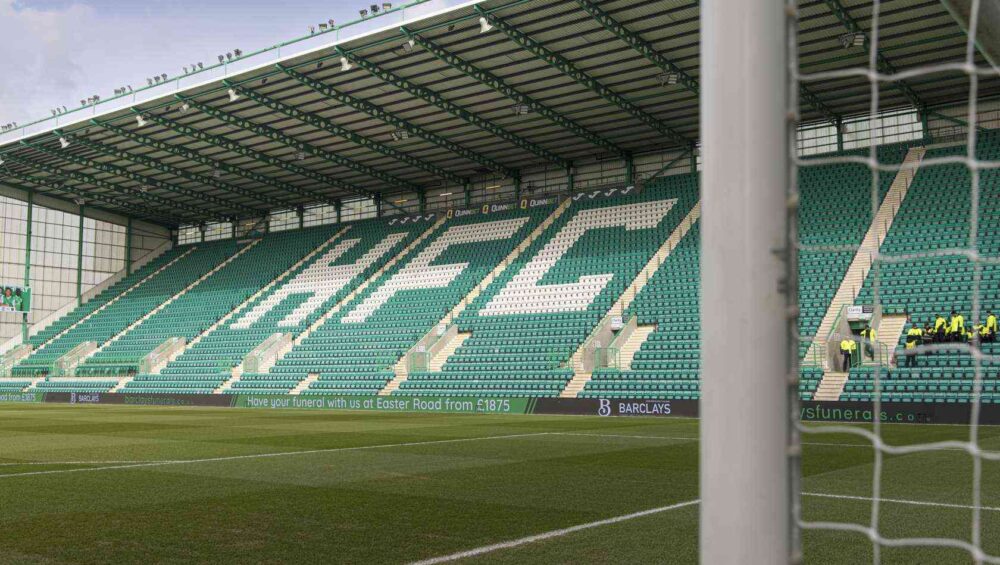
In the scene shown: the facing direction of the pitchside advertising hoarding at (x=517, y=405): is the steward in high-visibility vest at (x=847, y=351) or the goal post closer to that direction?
the goal post

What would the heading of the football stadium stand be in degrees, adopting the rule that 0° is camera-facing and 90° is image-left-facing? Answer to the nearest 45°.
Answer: approximately 45°

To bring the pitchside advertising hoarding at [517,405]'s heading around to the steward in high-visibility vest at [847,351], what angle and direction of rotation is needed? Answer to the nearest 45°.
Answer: approximately 135° to its left

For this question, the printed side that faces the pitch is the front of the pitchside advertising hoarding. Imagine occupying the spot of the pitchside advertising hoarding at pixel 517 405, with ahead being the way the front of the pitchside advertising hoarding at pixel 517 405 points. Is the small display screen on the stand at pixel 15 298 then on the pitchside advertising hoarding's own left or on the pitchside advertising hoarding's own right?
on the pitchside advertising hoarding's own right

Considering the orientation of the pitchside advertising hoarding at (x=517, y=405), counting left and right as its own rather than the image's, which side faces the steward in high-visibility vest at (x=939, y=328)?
left

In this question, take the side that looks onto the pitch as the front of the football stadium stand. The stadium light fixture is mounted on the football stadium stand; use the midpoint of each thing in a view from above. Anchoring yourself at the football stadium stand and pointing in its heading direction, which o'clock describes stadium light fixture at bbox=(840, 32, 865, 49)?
The stadium light fixture is roughly at 9 o'clock from the football stadium stand.

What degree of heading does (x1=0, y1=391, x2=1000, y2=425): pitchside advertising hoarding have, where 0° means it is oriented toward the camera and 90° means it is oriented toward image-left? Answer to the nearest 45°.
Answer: approximately 45°
